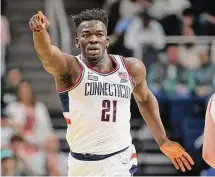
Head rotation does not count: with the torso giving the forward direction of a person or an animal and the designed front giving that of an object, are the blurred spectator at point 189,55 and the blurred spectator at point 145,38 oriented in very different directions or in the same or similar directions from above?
same or similar directions

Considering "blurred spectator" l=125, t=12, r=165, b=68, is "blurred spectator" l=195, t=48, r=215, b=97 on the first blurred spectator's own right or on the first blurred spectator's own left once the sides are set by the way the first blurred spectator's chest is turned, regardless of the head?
on the first blurred spectator's own left

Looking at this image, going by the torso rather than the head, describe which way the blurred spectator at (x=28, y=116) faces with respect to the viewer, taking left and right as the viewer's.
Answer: facing the viewer

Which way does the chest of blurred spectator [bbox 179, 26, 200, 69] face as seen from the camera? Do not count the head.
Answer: toward the camera

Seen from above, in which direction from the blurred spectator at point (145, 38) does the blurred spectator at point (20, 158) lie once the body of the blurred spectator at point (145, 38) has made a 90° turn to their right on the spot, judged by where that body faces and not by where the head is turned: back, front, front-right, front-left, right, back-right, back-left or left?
front-left

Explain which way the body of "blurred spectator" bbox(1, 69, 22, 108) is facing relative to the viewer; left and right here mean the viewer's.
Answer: facing the viewer and to the right of the viewer

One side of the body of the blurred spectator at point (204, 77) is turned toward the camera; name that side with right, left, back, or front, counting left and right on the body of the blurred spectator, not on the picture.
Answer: front

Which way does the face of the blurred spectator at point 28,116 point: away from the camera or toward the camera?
toward the camera

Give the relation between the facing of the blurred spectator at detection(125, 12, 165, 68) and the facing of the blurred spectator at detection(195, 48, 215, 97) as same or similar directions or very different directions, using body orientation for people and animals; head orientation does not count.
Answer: same or similar directions

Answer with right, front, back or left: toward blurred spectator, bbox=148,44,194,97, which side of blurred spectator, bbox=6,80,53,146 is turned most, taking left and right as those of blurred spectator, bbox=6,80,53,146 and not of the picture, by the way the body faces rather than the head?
left

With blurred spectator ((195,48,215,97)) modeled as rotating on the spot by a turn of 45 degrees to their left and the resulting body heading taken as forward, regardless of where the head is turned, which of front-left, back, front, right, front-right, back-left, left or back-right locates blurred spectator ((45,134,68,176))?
right

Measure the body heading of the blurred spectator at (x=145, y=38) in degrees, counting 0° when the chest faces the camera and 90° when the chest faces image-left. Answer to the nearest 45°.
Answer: approximately 0°

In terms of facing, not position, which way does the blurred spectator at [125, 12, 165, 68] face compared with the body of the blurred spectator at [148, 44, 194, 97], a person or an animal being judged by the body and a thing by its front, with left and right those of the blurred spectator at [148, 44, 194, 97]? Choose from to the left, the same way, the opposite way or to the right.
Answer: the same way
